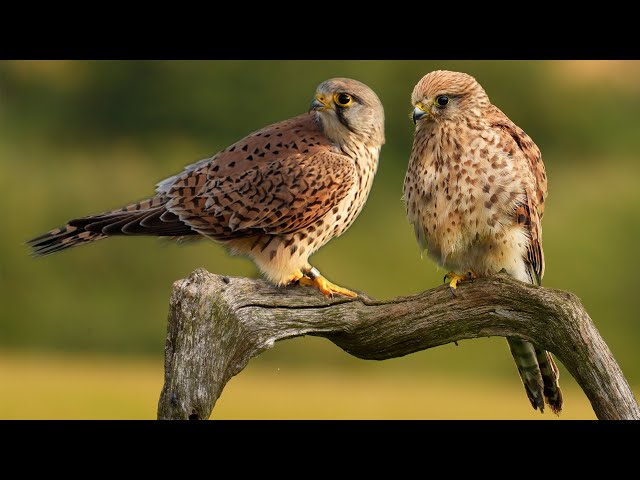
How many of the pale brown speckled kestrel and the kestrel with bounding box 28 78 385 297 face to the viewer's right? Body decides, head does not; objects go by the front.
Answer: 1

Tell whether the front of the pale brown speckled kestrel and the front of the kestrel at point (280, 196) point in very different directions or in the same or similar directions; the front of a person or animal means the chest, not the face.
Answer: very different directions

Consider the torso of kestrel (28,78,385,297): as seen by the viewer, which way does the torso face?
to the viewer's right

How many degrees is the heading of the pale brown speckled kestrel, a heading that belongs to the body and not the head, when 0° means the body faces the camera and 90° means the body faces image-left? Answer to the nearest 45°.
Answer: approximately 45°
